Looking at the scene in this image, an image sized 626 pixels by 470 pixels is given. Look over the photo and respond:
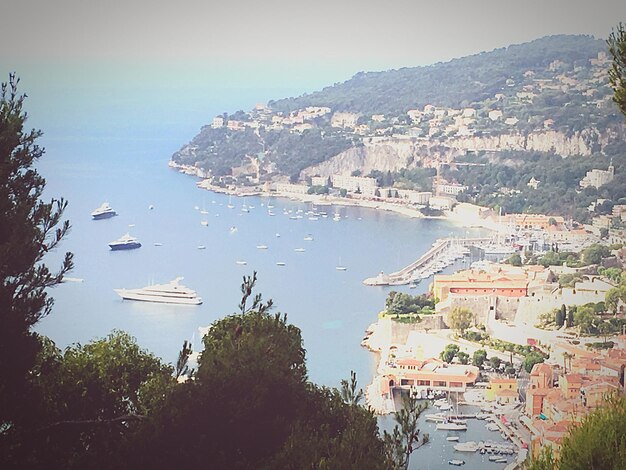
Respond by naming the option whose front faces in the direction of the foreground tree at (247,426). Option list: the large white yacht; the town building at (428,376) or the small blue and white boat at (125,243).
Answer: the town building

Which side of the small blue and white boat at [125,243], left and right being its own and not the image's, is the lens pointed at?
left

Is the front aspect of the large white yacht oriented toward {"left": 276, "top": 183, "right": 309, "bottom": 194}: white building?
no

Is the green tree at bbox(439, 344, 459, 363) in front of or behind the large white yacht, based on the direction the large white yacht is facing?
behind

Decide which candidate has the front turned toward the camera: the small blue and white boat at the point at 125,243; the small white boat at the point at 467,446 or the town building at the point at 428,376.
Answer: the town building

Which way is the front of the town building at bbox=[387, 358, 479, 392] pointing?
toward the camera

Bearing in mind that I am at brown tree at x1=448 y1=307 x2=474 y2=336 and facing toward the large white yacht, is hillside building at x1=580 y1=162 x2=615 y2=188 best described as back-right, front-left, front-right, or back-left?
back-right

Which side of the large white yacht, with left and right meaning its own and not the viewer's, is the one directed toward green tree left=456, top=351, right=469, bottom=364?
back

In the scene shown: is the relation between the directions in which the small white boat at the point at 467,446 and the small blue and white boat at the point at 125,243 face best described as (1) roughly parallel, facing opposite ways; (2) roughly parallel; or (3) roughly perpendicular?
roughly parallel

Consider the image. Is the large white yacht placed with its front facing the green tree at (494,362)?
no

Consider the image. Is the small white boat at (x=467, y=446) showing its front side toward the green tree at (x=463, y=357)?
no

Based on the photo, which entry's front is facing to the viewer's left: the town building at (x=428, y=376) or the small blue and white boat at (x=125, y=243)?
the small blue and white boat

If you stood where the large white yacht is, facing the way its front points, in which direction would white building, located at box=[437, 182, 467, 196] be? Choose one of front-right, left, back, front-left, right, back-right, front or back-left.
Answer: back-right

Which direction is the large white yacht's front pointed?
to the viewer's left

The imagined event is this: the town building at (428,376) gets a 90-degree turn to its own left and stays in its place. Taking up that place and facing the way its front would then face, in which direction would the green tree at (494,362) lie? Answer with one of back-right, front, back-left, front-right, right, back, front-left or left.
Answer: front-left
